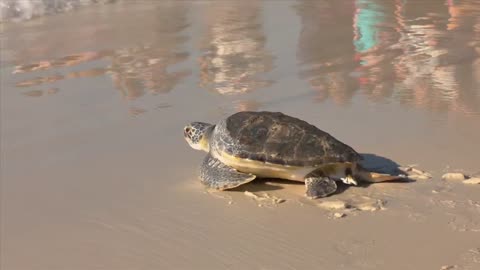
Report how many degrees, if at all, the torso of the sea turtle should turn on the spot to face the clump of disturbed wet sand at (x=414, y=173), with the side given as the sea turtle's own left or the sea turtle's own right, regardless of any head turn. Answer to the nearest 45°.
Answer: approximately 180°

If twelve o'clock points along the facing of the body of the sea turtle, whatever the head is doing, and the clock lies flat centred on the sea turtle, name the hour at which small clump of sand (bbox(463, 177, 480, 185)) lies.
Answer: The small clump of sand is roughly at 6 o'clock from the sea turtle.

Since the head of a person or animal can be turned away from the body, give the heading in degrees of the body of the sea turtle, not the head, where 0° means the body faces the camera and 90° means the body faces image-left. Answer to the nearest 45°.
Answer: approximately 90°

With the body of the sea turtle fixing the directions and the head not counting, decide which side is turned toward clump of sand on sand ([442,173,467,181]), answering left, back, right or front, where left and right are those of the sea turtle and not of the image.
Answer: back

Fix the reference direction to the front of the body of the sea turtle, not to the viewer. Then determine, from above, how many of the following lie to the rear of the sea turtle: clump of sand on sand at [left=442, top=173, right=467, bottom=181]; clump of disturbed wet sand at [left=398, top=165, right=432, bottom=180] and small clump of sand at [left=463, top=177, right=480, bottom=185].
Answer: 3
